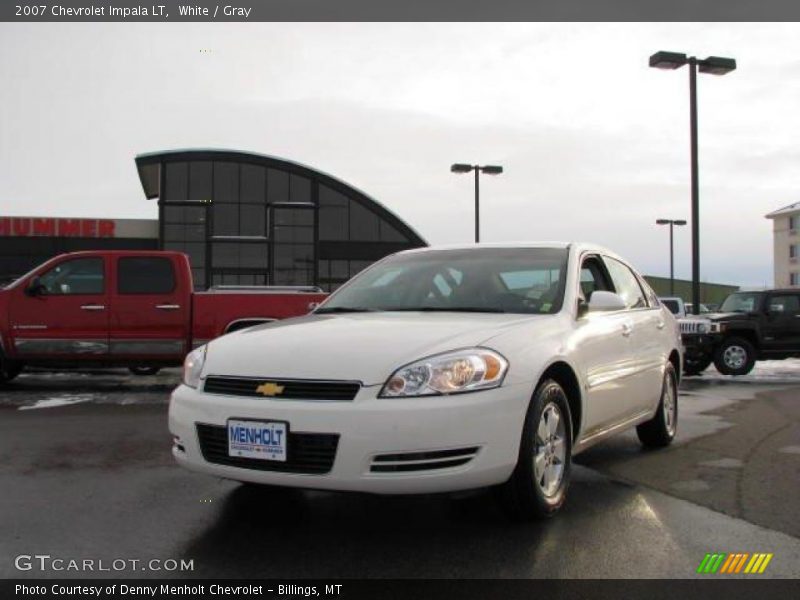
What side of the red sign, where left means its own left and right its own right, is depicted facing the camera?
front

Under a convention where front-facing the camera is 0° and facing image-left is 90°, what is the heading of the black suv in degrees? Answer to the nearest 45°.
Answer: approximately 45°

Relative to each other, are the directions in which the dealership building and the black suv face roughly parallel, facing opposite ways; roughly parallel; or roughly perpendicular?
roughly perpendicular

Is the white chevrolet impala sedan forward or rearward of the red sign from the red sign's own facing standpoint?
forward

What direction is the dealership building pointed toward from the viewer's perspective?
toward the camera

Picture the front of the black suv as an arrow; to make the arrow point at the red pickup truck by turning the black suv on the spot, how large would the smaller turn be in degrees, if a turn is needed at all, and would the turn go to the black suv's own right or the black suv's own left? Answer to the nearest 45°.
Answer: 0° — it already faces it

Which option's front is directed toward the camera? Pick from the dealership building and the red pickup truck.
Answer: the dealership building

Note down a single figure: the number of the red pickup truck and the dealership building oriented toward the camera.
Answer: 1

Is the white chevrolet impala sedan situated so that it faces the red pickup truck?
no

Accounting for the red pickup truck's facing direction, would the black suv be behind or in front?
behind

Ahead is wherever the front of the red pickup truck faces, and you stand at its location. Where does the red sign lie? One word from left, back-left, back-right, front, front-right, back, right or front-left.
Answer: right

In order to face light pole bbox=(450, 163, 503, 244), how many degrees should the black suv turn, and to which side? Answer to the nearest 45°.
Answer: approximately 90° to its right

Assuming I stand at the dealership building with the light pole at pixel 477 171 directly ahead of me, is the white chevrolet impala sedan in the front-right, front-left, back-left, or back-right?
front-right

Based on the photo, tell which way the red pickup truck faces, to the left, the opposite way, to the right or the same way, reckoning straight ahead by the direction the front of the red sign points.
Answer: to the right

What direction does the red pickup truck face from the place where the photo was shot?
facing to the left of the viewer

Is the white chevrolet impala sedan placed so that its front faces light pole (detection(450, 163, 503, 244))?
no

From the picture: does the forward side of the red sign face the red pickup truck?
yes

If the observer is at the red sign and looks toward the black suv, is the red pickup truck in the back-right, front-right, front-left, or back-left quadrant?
front-right

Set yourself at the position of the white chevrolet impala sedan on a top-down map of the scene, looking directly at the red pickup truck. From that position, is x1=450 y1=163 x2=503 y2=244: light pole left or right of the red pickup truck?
right
